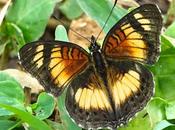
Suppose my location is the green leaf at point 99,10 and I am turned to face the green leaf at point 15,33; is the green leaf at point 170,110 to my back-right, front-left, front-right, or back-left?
back-left

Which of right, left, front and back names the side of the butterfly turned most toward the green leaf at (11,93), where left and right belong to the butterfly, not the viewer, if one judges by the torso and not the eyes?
left

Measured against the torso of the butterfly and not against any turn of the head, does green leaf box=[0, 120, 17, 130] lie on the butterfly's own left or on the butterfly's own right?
on the butterfly's own left

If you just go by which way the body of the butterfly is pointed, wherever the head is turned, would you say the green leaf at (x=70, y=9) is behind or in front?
in front

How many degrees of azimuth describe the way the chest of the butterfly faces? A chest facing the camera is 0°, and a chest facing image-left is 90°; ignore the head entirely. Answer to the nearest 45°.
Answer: approximately 180°

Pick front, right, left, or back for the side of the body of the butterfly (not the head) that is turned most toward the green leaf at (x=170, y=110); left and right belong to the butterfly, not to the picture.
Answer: right
